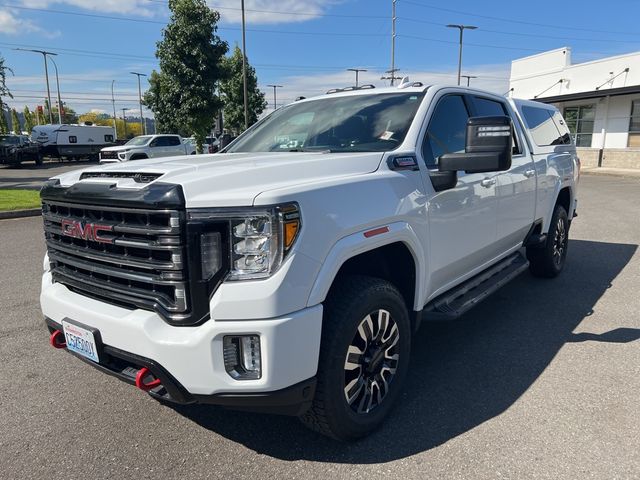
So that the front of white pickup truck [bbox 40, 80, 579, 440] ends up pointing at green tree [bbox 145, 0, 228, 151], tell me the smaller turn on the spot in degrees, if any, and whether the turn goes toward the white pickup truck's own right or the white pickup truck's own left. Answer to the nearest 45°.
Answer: approximately 135° to the white pickup truck's own right

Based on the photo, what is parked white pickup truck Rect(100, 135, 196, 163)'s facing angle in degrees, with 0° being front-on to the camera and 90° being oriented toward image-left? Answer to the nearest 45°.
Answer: approximately 45°

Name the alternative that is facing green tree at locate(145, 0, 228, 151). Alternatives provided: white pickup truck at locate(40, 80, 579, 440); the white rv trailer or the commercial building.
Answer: the commercial building

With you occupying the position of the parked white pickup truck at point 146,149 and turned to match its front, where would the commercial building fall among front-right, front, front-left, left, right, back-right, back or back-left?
back-left

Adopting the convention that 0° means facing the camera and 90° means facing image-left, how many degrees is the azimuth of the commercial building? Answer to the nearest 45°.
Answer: approximately 45°

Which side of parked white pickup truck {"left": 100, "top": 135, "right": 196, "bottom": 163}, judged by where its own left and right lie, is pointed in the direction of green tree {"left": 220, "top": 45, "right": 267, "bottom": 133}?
back

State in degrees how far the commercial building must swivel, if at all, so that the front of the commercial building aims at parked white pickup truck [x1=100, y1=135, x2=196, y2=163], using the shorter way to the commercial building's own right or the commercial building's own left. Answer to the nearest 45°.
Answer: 0° — it already faces it

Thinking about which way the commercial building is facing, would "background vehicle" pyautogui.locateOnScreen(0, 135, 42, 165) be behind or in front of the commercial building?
in front

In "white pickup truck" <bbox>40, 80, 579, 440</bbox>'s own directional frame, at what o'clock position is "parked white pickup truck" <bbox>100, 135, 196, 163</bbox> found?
The parked white pickup truck is roughly at 4 o'clock from the white pickup truck.

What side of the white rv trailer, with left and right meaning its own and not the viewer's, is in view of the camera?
left
